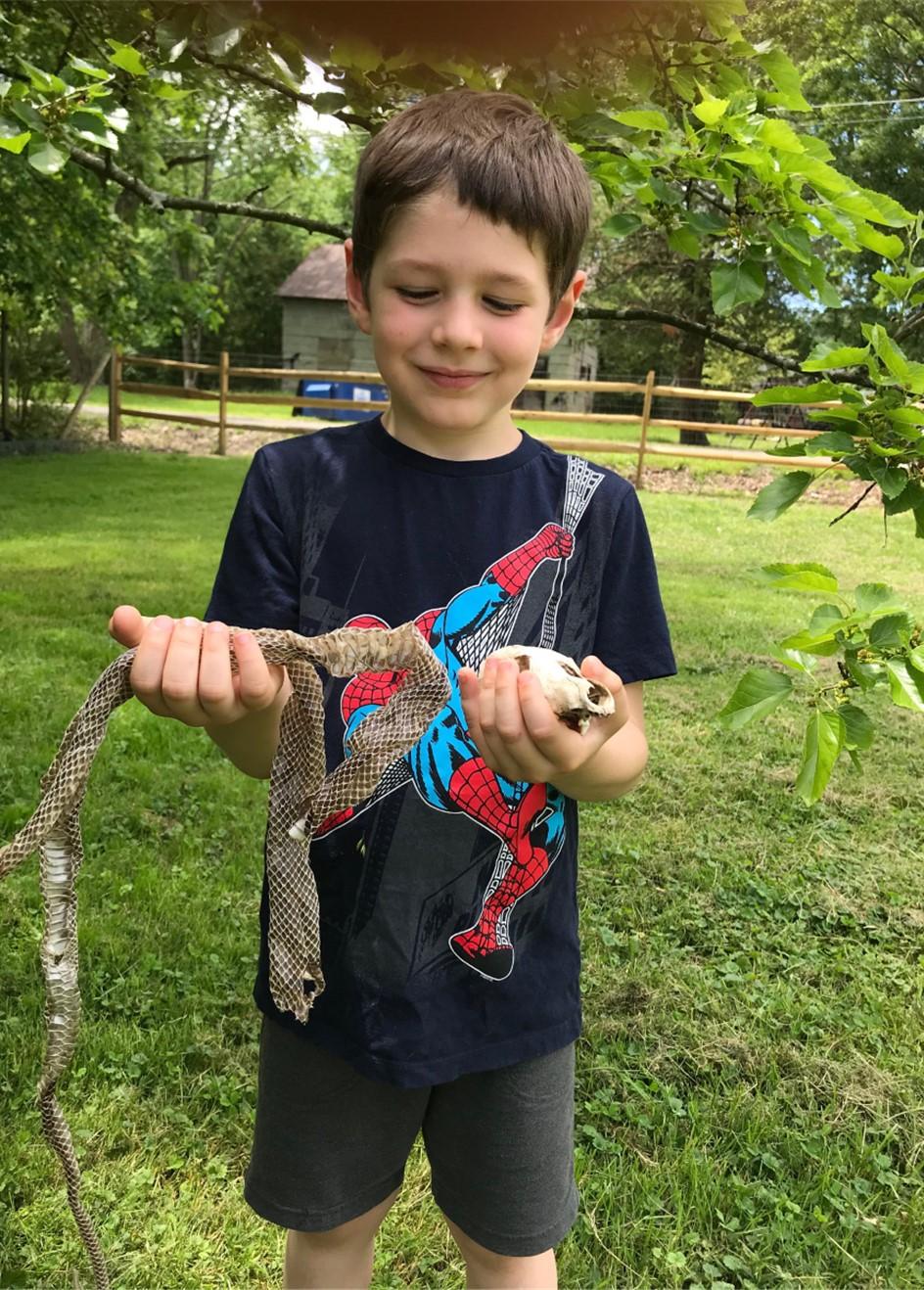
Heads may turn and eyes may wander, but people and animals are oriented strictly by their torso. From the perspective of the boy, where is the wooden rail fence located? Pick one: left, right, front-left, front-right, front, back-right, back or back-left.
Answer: back

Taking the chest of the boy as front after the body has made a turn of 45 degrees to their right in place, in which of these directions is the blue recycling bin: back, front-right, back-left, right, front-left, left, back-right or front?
back-right

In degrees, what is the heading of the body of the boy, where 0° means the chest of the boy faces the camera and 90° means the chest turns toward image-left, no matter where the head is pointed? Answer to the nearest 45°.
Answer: approximately 0°

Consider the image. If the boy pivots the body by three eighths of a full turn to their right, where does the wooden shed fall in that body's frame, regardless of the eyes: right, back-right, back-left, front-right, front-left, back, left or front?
front-right
